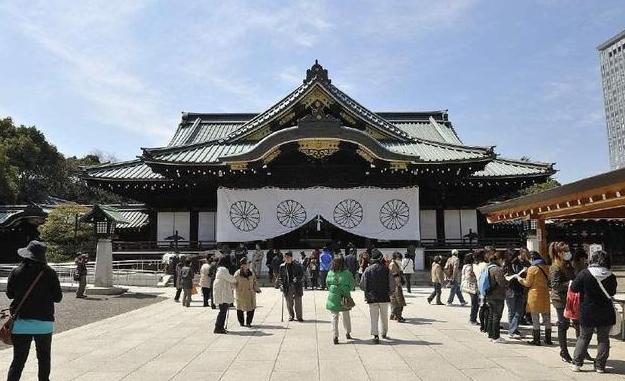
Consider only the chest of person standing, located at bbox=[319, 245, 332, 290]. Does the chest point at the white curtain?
yes

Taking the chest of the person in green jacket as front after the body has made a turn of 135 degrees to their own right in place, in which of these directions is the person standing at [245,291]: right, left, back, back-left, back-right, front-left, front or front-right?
back

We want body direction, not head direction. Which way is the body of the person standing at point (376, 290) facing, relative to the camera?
away from the camera

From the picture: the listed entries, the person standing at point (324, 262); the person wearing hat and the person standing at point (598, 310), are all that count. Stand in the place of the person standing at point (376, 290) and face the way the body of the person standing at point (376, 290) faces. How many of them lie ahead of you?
1

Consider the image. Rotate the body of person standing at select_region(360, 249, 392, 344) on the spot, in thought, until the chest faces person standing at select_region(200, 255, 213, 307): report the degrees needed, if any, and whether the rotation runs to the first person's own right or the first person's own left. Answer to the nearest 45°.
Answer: approximately 45° to the first person's own left

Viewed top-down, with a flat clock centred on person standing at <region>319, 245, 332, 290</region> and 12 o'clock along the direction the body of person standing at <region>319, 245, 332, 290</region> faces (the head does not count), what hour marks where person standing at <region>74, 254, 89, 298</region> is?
person standing at <region>74, 254, 89, 298</region> is roughly at 9 o'clock from person standing at <region>319, 245, 332, 290</region>.

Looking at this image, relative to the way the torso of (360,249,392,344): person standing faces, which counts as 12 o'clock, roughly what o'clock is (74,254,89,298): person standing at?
(74,254,89,298): person standing is roughly at 10 o'clock from (360,249,392,344): person standing.

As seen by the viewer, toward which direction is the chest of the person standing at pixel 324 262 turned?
away from the camera

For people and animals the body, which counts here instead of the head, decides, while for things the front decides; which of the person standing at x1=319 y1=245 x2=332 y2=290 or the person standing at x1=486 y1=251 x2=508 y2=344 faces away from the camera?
the person standing at x1=319 y1=245 x2=332 y2=290
